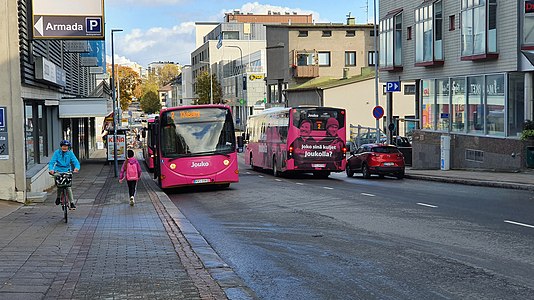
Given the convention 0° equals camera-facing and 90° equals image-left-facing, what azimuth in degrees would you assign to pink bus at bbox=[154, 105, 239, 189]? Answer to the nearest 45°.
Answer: approximately 0°

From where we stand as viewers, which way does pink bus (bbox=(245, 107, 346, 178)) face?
facing away from the viewer and to the left of the viewer

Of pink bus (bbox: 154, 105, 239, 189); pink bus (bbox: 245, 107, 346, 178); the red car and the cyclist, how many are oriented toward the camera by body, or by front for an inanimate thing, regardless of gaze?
2

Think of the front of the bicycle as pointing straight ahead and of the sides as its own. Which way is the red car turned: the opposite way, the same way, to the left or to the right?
the opposite way

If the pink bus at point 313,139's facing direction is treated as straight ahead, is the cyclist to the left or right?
on its left
